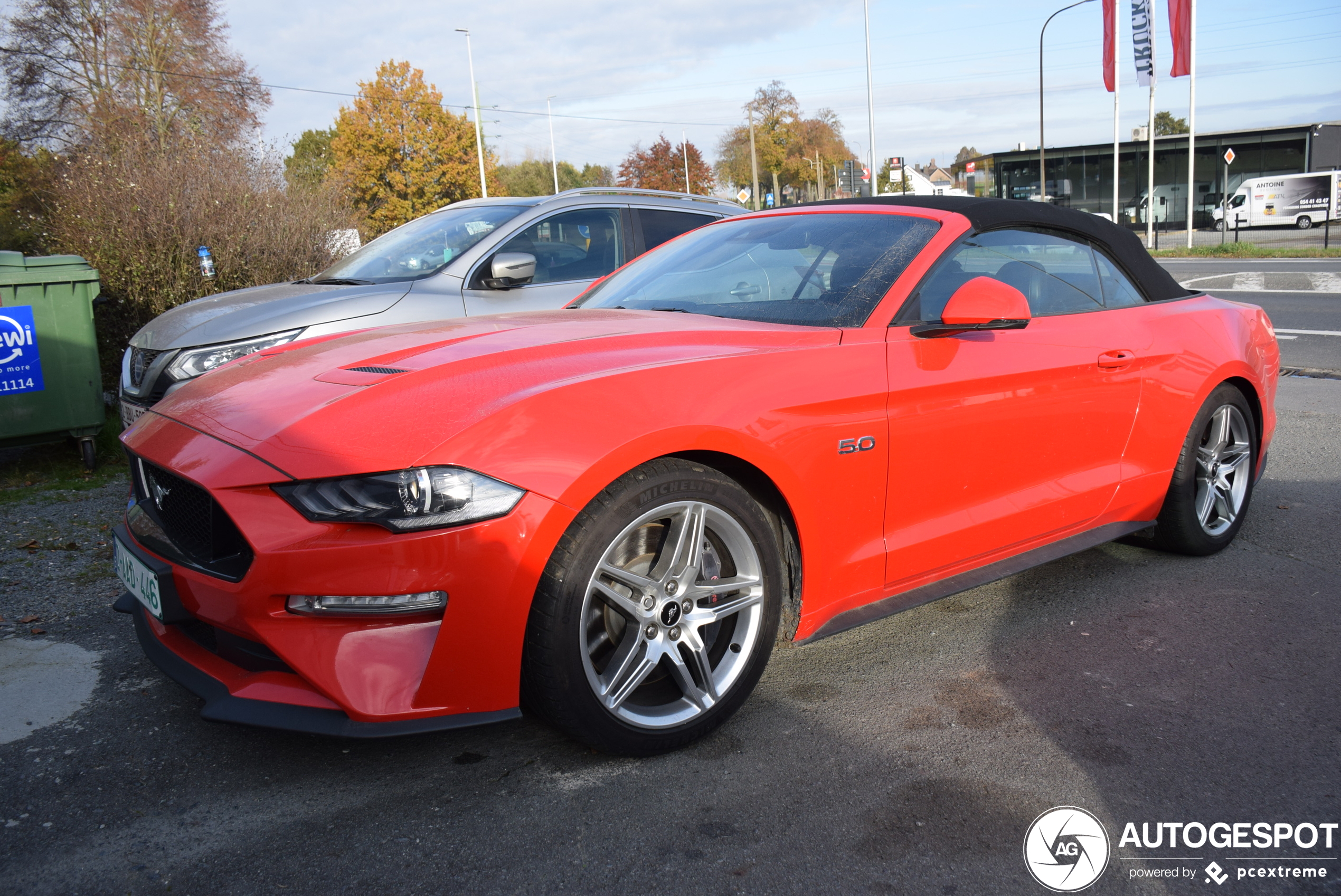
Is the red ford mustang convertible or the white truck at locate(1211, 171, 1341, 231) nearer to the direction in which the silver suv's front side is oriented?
the red ford mustang convertible

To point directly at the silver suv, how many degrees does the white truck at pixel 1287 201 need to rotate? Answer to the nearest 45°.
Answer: approximately 90° to its left

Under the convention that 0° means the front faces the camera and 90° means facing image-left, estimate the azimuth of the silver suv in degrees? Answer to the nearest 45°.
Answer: approximately 45°

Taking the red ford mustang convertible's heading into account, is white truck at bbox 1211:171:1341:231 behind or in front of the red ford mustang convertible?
behind

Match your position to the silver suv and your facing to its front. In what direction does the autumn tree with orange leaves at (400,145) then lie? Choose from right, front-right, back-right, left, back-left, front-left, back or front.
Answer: back-right

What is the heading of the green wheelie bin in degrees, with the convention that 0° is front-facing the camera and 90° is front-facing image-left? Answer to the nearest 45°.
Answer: approximately 0°

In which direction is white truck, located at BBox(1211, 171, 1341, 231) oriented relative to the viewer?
to the viewer's left

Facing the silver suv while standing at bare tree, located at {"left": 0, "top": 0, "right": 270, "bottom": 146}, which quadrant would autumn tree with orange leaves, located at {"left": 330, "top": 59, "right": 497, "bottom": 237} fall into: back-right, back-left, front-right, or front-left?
back-left
